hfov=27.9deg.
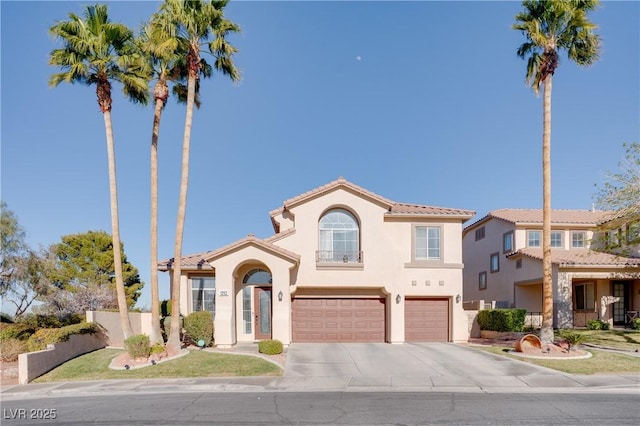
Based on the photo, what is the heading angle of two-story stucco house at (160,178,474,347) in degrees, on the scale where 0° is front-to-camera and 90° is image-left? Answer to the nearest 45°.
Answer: approximately 0°

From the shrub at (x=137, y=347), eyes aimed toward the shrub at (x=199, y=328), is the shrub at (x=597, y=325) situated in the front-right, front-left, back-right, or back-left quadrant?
front-right

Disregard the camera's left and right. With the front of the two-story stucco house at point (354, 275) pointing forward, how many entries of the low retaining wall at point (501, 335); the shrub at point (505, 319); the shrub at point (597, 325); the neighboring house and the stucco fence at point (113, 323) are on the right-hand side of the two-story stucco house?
1

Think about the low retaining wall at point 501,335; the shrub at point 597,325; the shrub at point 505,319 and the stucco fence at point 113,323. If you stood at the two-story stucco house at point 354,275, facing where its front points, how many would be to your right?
1

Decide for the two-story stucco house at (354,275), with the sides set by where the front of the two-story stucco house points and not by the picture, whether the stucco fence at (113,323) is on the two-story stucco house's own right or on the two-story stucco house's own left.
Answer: on the two-story stucco house's own right

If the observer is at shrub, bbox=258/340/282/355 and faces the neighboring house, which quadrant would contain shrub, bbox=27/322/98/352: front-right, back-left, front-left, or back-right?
back-left

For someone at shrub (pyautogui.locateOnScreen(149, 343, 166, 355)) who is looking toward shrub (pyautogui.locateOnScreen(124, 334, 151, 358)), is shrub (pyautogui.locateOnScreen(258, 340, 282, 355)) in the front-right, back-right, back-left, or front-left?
back-left

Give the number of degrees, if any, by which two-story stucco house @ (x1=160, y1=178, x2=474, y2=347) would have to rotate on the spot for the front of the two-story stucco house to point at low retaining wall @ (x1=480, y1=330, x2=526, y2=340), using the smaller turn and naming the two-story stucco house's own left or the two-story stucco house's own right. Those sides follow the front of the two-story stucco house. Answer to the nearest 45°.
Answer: approximately 90° to the two-story stucco house's own left

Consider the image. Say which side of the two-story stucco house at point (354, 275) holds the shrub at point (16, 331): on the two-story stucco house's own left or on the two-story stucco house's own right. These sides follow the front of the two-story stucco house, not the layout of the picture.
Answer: on the two-story stucco house's own right

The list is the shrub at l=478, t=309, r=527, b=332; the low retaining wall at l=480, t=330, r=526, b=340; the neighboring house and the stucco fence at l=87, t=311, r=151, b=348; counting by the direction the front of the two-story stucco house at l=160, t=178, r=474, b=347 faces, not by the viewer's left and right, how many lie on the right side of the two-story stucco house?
1
